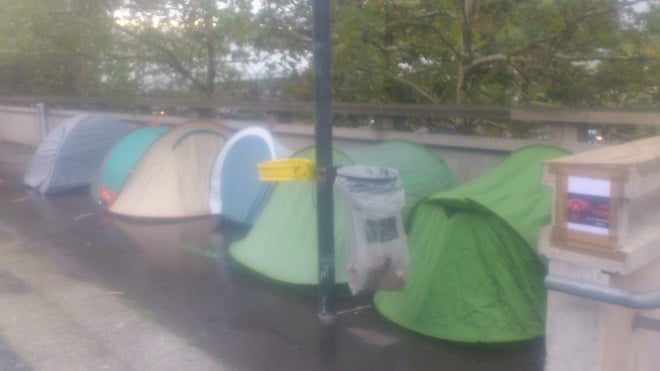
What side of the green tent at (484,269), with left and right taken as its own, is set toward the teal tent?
right

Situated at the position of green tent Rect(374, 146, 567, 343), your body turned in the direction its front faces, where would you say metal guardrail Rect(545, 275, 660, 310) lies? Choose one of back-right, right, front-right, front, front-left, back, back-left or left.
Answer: front-left

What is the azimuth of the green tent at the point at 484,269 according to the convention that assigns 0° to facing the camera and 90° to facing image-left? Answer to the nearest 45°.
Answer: approximately 45°

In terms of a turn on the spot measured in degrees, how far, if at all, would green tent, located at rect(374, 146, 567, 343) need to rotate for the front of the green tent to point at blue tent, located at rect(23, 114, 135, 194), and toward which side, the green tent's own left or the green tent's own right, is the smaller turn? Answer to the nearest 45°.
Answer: approximately 90° to the green tent's own right

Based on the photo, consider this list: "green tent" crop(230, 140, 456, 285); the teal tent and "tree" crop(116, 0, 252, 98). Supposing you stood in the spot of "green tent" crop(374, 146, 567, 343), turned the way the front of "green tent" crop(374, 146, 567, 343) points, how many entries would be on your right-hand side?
3

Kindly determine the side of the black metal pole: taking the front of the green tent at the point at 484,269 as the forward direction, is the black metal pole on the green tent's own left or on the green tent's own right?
on the green tent's own right

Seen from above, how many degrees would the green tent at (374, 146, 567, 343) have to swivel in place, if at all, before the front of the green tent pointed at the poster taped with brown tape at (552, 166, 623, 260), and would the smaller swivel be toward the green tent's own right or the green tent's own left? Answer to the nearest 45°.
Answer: approximately 45° to the green tent's own left

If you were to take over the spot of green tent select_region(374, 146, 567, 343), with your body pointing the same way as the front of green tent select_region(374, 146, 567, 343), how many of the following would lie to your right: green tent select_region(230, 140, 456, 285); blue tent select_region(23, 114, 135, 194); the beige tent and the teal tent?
4

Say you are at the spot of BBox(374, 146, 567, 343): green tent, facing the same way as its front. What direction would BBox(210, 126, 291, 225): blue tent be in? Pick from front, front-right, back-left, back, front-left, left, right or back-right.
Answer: right

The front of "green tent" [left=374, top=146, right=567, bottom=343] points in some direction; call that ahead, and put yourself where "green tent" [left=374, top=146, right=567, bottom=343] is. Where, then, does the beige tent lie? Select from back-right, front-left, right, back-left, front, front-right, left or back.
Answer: right

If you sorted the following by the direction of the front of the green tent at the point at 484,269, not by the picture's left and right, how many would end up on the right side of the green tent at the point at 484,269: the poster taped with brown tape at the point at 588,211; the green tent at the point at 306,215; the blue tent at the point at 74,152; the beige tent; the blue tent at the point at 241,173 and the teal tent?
5

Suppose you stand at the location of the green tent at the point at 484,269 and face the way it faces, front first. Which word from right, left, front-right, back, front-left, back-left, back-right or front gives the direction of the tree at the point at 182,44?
right

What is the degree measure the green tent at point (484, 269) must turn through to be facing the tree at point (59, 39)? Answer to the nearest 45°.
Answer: approximately 90° to its right

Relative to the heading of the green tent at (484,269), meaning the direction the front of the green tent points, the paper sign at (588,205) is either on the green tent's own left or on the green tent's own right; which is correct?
on the green tent's own left
